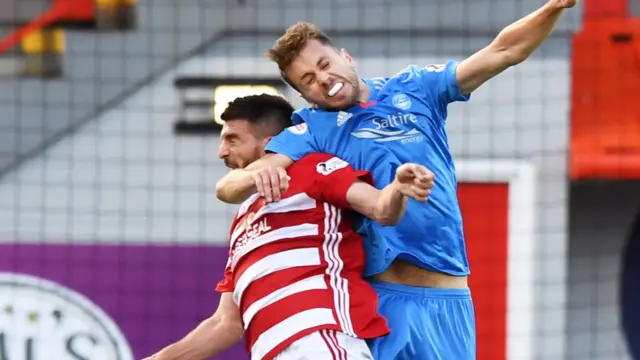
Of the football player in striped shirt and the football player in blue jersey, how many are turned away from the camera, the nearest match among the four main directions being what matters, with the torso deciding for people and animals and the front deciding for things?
0

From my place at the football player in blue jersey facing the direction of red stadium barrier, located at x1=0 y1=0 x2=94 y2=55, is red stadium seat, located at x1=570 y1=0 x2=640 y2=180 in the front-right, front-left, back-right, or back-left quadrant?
front-right

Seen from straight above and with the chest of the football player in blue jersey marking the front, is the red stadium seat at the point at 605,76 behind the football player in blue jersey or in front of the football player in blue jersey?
behind

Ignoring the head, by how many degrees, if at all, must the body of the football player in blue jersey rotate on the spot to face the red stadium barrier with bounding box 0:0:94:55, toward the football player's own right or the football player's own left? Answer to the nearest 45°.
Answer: approximately 135° to the football player's own right

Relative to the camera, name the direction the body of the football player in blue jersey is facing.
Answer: toward the camera
